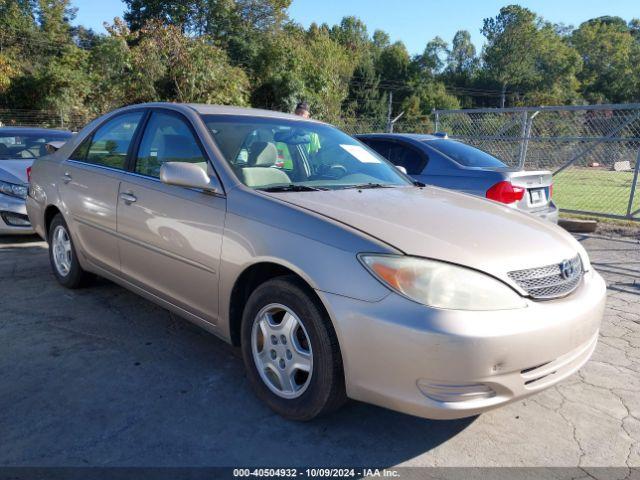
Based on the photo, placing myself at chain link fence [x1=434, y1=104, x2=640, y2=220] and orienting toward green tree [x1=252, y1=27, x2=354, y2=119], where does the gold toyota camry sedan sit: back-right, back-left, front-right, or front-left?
back-left

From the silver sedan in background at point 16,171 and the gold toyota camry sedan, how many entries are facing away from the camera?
0

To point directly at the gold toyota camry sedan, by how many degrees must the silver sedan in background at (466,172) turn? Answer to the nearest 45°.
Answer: approximately 135° to its left

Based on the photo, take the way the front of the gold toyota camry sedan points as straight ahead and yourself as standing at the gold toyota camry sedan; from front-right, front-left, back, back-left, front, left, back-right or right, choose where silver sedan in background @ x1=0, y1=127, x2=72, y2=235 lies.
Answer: back

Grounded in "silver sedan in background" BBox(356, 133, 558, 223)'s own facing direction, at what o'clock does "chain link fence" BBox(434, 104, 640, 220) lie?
The chain link fence is roughly at 2 o'clock from the silver sedan in background.

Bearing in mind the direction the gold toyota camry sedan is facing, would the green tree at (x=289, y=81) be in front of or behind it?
behind

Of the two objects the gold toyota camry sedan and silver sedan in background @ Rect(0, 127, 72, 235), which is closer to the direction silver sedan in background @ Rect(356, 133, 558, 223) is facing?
the silver sedan in background

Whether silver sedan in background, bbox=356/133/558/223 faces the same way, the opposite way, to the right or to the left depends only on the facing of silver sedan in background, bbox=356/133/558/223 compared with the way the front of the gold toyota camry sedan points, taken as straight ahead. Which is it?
the opposite way

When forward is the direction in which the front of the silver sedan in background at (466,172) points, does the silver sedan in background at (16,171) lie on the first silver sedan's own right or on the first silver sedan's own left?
on the first silver sedan's own left

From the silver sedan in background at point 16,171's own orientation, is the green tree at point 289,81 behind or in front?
behind

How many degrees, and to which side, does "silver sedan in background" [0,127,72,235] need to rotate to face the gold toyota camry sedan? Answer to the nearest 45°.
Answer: approximately 45° to its left

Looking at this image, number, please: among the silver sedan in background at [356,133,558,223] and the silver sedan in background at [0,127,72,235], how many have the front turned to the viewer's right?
0
